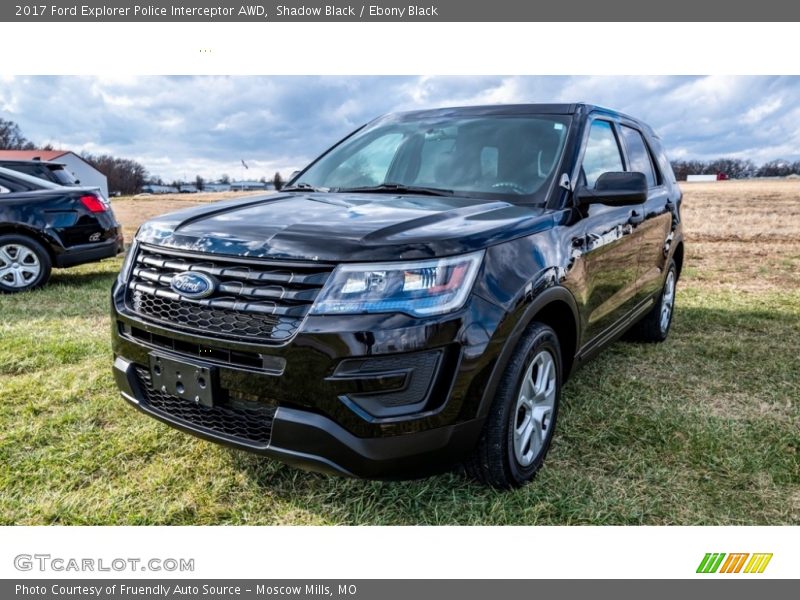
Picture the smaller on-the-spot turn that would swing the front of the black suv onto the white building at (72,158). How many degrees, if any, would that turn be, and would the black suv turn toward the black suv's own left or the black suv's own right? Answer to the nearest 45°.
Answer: approximately 90° to the black suv's own right

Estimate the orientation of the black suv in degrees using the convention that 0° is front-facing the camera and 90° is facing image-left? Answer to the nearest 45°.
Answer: approximately 45°

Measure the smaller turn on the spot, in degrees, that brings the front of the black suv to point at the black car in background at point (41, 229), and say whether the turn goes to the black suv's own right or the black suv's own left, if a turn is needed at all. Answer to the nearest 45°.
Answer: approximately 90° to the black suv's own right

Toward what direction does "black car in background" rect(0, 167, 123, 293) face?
to the viewer's left

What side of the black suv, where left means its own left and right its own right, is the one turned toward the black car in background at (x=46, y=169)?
right
